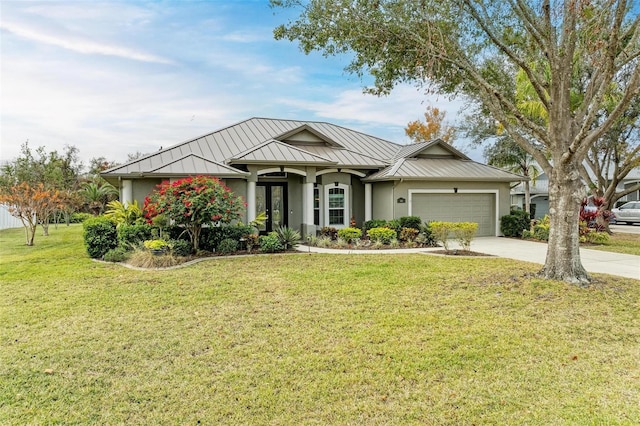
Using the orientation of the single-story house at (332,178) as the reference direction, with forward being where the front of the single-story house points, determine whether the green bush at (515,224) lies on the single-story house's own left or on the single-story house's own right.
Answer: on the single-story house's own left

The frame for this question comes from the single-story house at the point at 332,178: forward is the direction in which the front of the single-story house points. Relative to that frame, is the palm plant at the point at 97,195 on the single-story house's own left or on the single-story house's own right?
on the single-story house's own right

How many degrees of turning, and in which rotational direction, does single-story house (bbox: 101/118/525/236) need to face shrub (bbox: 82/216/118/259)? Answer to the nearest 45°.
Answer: approximately 45° to its right

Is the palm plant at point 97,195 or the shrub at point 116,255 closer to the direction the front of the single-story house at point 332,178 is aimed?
the shrub

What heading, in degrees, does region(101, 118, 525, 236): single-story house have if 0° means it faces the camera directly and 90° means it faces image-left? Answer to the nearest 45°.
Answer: approximately 0°

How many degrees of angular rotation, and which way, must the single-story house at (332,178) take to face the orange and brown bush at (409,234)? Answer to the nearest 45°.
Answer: approximately 45° to its left

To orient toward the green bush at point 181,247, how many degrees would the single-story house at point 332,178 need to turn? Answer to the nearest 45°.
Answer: approximately 45° to its right

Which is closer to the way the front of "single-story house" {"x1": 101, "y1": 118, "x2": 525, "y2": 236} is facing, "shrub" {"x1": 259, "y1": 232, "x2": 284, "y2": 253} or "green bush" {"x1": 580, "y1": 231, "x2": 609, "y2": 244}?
the shrub

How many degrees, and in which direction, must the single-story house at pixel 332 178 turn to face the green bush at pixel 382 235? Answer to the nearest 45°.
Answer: approximately 45° to its left

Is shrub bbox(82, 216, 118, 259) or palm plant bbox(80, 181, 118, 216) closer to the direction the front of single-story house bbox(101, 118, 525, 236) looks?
the shrub

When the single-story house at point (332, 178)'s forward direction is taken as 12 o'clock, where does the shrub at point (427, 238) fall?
The shrub is roughly at 10 o'clock from the single-story house.

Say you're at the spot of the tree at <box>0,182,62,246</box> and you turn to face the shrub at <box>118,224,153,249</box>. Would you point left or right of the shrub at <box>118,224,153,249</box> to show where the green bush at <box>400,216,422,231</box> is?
left
